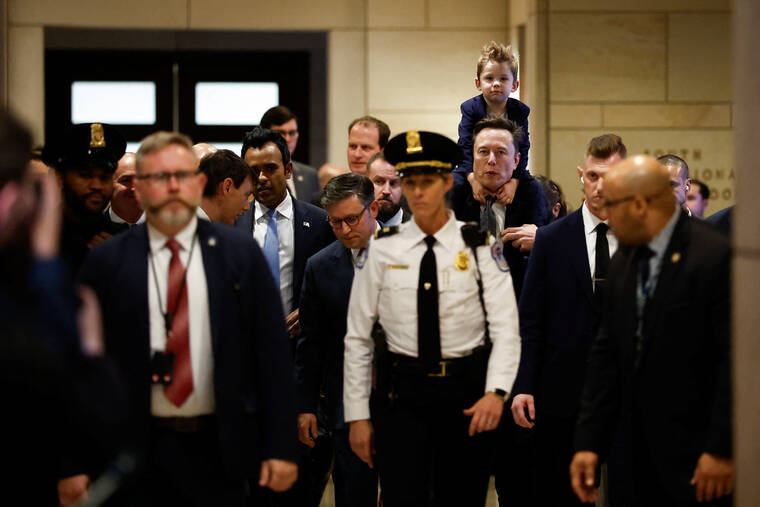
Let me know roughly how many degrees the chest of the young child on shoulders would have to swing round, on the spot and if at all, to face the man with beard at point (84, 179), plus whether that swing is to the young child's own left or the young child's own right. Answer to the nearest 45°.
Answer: approximately 45° to the young child's own right

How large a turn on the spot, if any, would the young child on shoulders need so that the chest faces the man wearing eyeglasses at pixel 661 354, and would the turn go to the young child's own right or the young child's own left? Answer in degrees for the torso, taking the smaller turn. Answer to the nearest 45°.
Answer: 0° — they already face them

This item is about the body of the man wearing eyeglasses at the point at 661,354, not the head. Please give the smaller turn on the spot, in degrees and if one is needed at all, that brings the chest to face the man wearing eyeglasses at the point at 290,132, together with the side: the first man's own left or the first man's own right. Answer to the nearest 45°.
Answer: approximately 90° to the first man's own right

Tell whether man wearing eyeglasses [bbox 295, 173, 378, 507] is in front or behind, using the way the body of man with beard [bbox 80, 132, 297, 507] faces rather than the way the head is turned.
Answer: behind

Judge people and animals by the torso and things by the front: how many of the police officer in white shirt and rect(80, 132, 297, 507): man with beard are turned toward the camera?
2

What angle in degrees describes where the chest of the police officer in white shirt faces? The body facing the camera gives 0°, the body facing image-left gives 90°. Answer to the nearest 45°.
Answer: approximately 0°

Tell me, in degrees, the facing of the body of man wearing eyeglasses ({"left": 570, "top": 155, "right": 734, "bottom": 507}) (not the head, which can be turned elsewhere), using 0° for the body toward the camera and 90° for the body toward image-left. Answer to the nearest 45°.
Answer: approximately 45°
